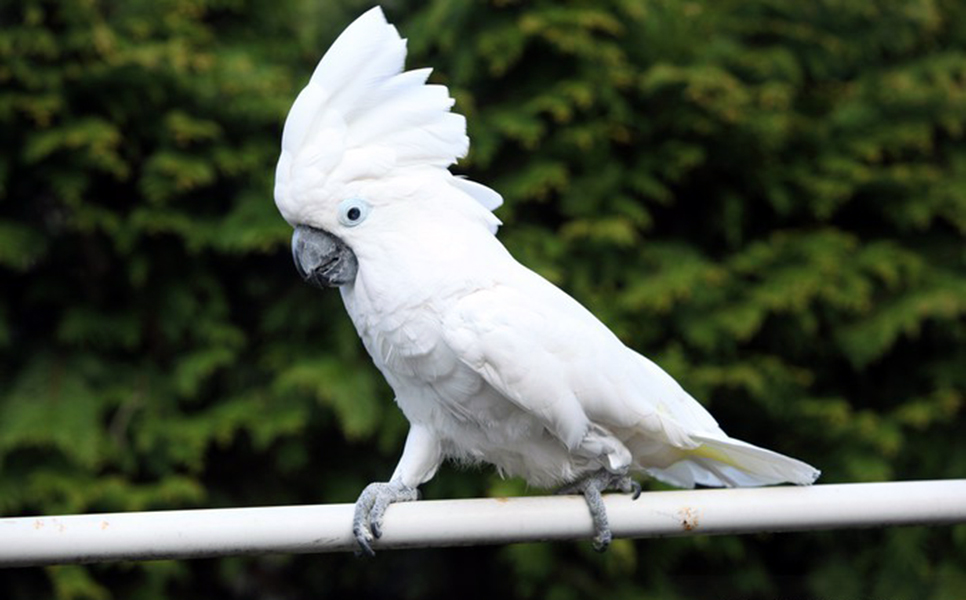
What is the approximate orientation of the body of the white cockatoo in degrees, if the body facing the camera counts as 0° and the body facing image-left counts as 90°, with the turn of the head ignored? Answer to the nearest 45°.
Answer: approximately 90°
